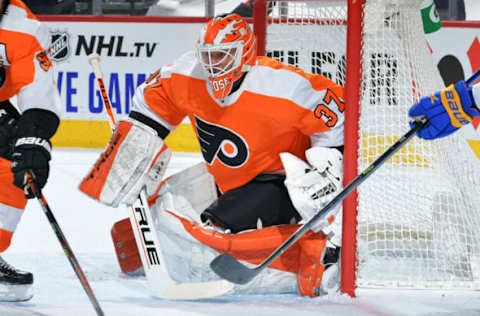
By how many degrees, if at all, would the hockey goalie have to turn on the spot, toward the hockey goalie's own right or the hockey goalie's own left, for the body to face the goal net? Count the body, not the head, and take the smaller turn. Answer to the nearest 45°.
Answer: approximately 135° to the hockey goalie's own left

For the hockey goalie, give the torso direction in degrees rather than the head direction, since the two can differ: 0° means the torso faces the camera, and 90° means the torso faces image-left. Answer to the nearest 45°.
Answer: approximately 45°

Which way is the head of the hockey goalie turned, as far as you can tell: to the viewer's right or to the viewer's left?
to the viewer's left
